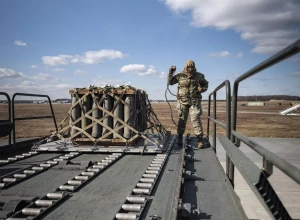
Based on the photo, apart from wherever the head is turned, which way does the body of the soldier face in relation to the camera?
toward the camera
